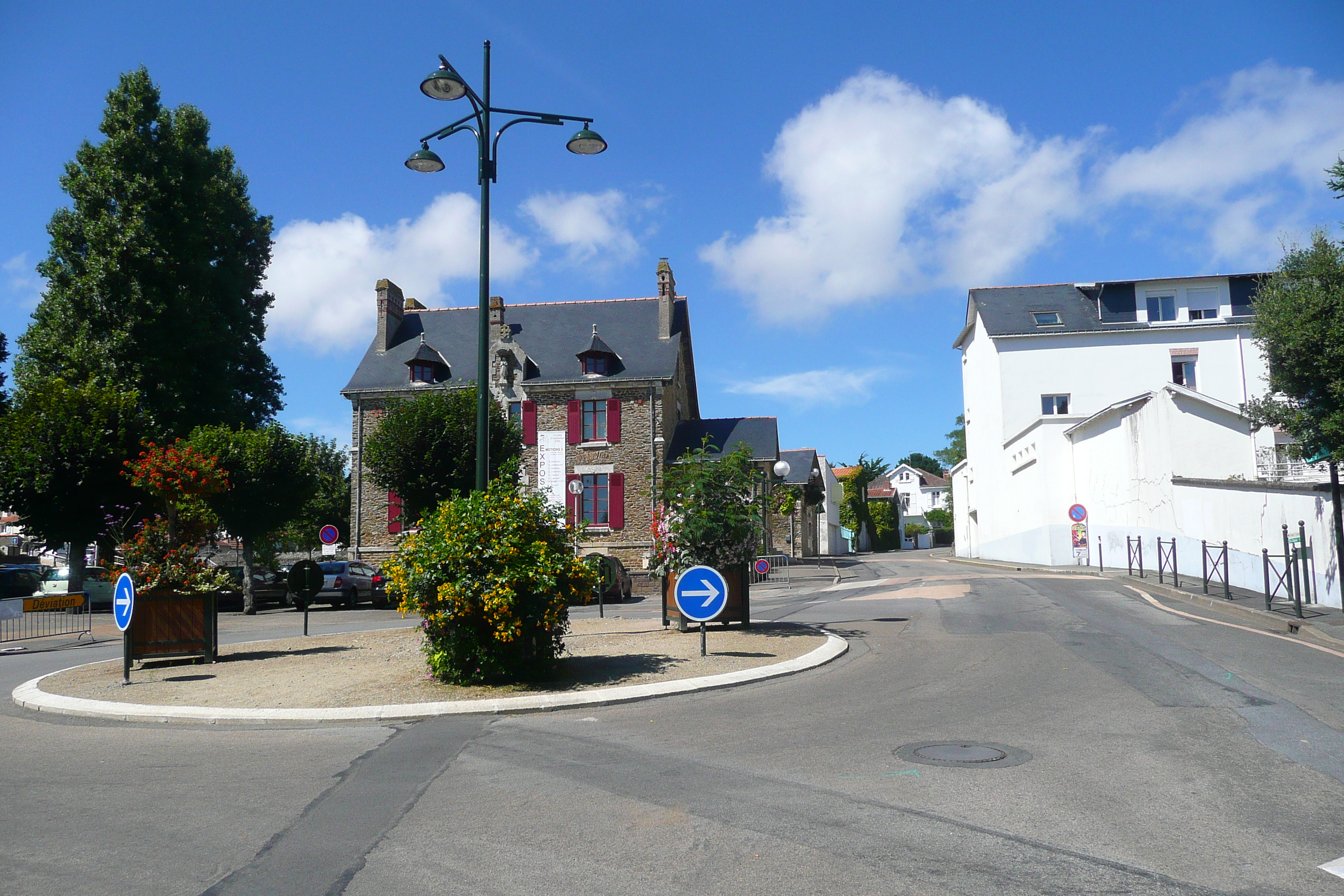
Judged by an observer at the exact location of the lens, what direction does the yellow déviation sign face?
facing the viewer

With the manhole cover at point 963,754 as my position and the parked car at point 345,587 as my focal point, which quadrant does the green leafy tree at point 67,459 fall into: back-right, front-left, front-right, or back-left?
front-left

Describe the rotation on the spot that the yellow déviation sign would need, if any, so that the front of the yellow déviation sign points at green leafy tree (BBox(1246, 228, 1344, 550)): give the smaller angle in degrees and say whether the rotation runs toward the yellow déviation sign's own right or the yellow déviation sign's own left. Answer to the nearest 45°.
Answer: approximately 45° to the yellow déviation sign's own left

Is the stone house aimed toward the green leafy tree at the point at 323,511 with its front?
no

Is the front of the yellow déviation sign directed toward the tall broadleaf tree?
no

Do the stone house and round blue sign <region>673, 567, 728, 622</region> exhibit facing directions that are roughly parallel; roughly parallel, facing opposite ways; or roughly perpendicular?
roughly parallel

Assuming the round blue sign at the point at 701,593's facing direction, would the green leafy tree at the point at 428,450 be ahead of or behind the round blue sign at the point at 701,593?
behind

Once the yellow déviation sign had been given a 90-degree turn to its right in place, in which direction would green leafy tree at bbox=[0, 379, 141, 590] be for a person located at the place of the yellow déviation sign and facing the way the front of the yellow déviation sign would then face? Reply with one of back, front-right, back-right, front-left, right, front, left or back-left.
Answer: right

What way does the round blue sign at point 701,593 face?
toward the camera

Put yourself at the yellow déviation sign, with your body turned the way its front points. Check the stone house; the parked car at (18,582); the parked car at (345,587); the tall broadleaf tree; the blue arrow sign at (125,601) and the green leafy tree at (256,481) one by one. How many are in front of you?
1

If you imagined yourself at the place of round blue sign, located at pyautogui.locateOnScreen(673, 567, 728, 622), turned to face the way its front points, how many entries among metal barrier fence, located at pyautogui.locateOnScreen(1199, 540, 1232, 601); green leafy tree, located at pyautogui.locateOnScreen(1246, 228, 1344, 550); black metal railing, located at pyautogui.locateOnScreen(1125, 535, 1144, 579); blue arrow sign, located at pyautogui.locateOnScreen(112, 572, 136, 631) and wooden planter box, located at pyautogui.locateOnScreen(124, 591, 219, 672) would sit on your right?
2

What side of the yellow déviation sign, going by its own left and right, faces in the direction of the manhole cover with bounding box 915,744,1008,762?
front

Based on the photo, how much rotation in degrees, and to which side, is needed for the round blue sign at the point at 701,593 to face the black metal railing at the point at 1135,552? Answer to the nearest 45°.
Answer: approximately 135° to its left

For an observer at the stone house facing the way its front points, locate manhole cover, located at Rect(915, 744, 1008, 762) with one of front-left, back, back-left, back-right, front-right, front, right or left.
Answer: front

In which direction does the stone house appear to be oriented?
toward the camera

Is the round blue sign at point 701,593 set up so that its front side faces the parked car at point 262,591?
no

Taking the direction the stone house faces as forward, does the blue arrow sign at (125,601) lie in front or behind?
in front
